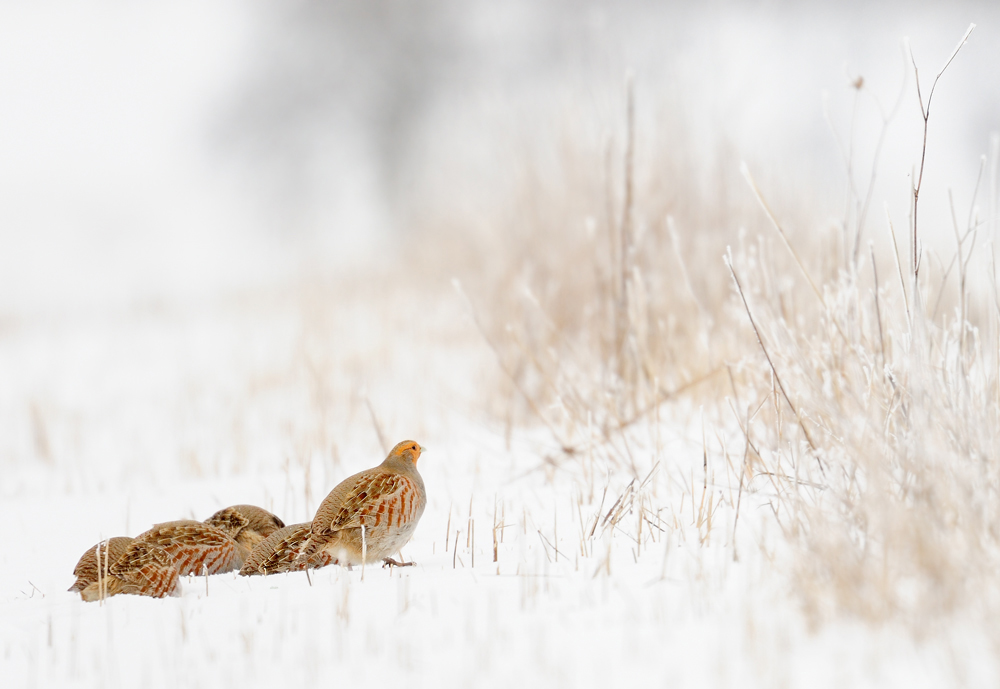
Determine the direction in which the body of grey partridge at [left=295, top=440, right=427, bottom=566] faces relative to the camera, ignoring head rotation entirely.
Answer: to the viewer's right

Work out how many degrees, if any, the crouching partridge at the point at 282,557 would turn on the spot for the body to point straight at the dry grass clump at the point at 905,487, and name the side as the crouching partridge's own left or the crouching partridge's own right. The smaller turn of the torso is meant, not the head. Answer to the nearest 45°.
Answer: approximately 45° to the crouching partridge's own right

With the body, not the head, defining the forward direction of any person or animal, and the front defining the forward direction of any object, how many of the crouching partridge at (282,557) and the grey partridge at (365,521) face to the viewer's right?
2

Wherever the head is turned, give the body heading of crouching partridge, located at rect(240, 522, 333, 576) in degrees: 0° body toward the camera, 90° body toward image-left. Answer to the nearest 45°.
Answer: approximately 270°

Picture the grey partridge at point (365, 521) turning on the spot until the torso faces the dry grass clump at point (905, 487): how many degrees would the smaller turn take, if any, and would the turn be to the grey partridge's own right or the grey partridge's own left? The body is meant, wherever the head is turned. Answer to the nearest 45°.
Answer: approximately 45° to the grey partridge's own right
